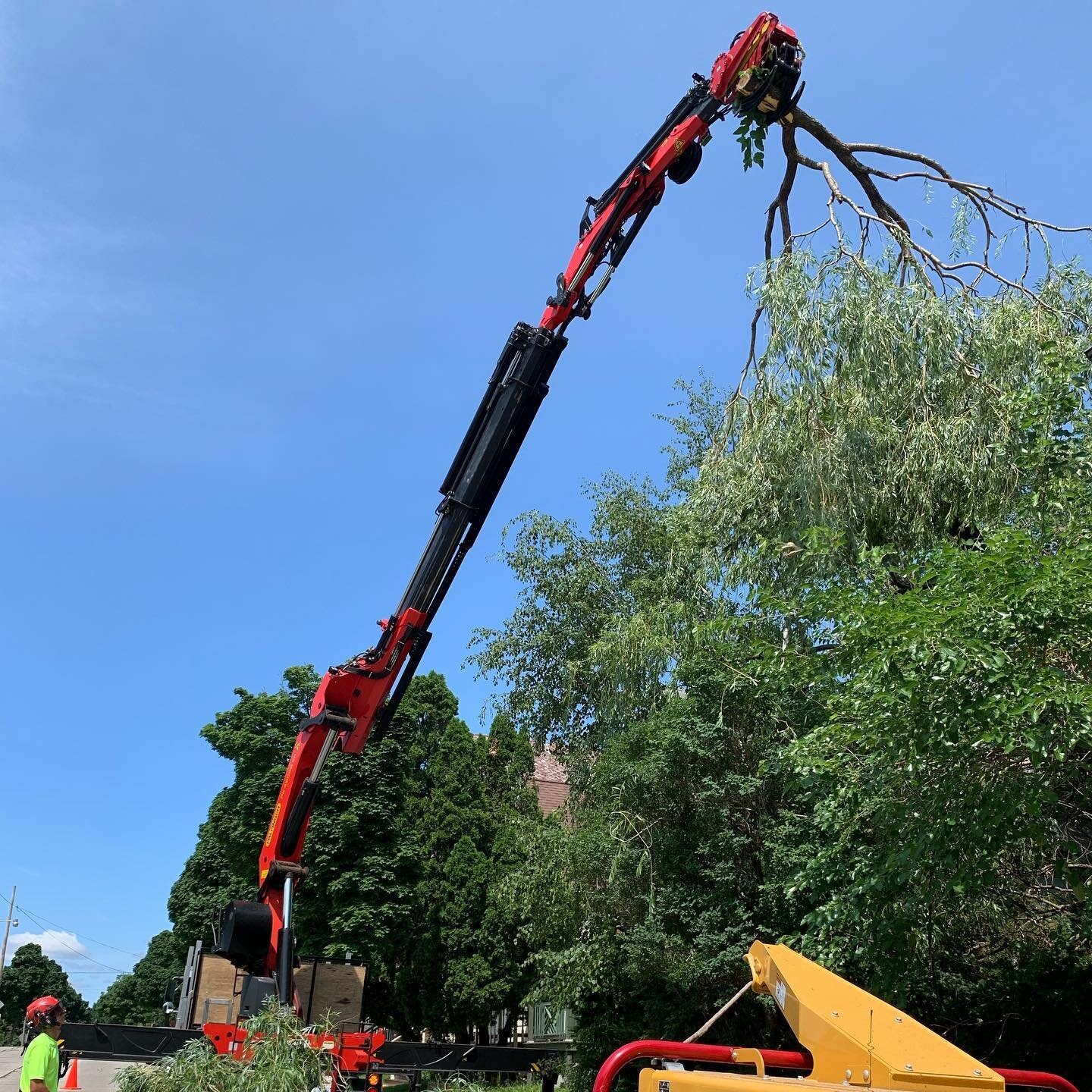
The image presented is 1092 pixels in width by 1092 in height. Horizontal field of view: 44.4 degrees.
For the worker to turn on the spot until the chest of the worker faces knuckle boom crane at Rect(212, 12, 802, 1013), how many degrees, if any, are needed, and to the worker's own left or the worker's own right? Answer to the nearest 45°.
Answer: approximately 45° to the worker's own left

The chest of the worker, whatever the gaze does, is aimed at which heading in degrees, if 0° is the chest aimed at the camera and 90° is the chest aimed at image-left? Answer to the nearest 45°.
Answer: approximately 270°

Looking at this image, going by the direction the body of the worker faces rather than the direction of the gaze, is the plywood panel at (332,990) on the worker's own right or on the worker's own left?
on the worker's own left

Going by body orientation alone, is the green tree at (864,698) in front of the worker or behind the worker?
in front

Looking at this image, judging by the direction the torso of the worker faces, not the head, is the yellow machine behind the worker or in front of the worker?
in front
